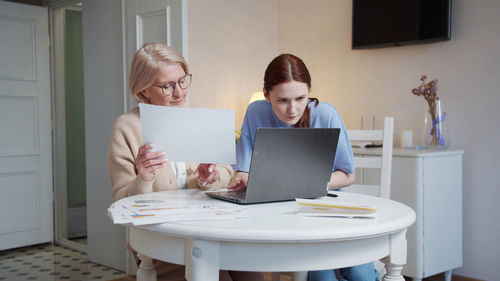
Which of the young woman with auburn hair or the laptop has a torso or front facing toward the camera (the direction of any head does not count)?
the young woman with auburn hair

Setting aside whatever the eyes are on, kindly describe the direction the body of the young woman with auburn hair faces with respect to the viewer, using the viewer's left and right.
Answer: facing the viewer

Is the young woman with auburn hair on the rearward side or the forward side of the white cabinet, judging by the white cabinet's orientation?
on the forward side

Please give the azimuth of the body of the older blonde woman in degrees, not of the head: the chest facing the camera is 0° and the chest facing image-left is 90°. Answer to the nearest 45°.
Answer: approximately 315°

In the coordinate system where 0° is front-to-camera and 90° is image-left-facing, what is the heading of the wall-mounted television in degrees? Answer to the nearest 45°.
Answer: approximately 45°

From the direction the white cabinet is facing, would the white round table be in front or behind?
in front

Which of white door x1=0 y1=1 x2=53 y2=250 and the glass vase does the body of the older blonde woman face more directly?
the glass vase

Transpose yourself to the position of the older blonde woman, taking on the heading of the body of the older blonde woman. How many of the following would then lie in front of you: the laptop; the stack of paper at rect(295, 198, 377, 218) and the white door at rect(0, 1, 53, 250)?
2

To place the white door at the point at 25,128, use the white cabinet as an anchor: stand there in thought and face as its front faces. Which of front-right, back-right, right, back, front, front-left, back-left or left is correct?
front-right

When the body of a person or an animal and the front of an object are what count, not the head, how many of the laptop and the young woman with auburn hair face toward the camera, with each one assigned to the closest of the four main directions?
1

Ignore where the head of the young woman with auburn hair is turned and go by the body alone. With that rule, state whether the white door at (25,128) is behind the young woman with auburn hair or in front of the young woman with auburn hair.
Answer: behind

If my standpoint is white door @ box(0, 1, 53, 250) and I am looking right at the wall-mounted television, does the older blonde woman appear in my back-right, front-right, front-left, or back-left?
front-right

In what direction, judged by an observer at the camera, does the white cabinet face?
facing the viewer and to the left of the viewer

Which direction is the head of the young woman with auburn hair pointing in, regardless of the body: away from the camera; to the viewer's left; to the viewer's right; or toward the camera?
toward the camera

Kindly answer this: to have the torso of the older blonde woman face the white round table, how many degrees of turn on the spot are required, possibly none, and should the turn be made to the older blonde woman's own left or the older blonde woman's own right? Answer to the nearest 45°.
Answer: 0° — they already face it

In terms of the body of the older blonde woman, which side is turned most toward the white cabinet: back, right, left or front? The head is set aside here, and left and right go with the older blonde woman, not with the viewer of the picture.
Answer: left
